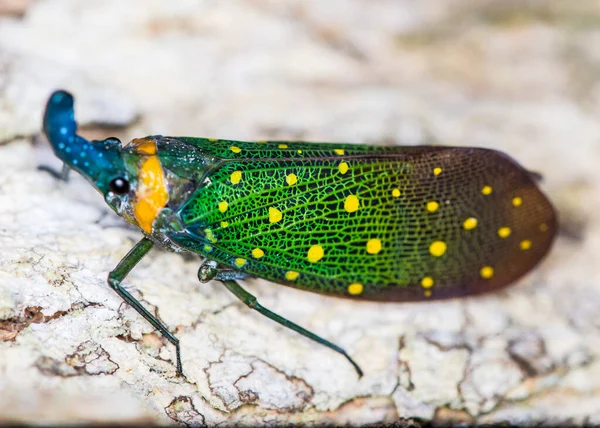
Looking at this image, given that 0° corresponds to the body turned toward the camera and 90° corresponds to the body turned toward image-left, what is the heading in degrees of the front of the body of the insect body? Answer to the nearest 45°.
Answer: approximately 90°
